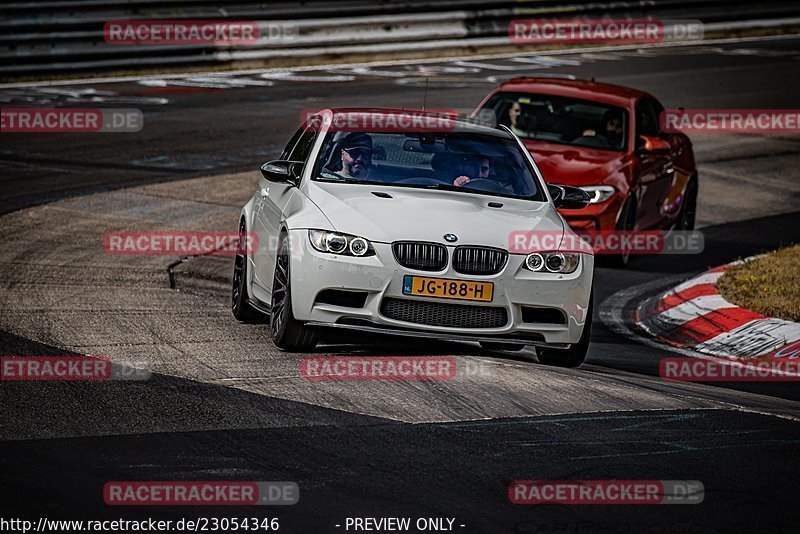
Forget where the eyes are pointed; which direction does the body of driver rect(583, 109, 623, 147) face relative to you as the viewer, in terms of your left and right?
facing the viewer and to the left of the viewer

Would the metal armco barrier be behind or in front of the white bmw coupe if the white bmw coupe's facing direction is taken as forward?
behind

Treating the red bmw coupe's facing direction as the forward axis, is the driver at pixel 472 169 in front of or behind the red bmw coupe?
in front

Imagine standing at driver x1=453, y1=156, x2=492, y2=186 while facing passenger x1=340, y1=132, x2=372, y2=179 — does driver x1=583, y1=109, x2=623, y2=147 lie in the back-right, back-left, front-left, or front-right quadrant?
back-right

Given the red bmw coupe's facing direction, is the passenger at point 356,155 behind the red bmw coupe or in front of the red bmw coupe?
in front

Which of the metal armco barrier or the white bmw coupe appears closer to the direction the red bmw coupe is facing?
the white bmw coupe

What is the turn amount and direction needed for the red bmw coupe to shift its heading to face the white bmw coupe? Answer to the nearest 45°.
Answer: approximately 45° to its left

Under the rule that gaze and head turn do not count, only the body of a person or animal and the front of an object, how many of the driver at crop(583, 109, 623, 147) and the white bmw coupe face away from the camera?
0

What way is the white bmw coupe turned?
toward the camera
